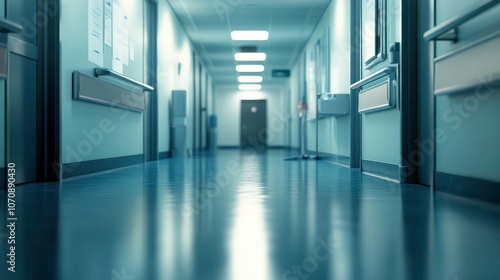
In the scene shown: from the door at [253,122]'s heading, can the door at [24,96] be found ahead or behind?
ahead

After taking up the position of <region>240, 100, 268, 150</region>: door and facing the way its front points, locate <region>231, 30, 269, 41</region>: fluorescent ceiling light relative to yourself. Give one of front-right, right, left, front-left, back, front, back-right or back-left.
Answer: front

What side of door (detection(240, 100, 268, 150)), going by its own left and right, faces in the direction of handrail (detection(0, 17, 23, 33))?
front

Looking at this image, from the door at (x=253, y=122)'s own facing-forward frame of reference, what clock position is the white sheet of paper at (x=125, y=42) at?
The white sheet of paper is roughly at 12 o'clock from the door.

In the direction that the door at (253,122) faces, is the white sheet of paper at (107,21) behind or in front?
in front

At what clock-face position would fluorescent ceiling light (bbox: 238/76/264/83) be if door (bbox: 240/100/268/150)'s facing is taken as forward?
The fluorescent ceiling light is roughly at 12 o'clock from the door.

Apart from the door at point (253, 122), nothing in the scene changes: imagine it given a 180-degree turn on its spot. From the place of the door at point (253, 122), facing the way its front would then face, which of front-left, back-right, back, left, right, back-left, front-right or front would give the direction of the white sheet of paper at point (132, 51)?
back

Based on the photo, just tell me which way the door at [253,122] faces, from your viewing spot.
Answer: facing the viewer

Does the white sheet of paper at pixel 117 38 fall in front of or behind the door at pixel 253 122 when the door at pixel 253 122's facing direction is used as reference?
in front

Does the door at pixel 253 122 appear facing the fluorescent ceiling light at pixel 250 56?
yes

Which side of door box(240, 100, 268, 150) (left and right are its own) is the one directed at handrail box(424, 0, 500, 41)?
front
